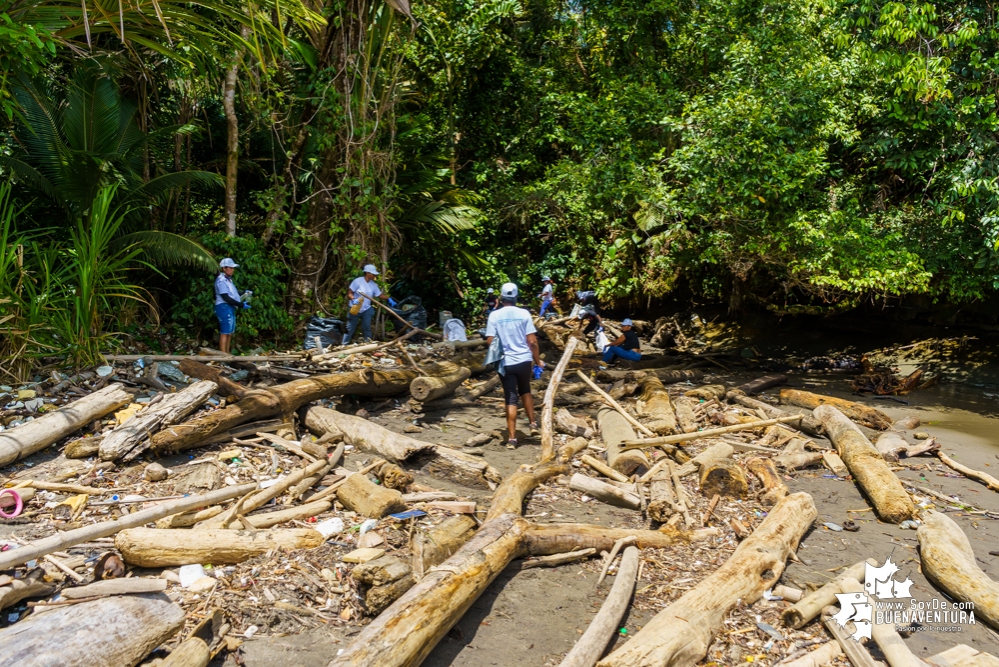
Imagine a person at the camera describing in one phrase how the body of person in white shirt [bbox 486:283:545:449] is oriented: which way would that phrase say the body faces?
away from the camera

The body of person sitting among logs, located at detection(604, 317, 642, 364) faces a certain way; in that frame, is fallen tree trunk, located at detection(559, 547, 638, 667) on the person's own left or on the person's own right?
on the person's own left

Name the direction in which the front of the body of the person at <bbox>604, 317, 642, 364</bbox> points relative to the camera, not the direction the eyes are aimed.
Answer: to the viewer's left

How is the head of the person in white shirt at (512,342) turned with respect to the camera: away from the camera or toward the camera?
away from the camera

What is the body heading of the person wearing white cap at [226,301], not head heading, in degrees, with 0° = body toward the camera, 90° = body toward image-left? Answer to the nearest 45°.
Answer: approximately 270°

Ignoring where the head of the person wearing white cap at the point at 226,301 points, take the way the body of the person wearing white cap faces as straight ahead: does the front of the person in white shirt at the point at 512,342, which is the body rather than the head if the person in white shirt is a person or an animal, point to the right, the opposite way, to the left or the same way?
to the left

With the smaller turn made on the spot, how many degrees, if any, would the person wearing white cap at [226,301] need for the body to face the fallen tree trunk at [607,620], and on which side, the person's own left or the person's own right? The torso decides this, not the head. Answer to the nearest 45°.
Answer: approximately 90° to the person's own right

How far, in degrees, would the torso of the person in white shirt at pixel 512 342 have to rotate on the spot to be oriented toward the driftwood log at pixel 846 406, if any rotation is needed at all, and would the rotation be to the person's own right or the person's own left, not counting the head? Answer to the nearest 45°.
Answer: approximately 45° to the person's own right
